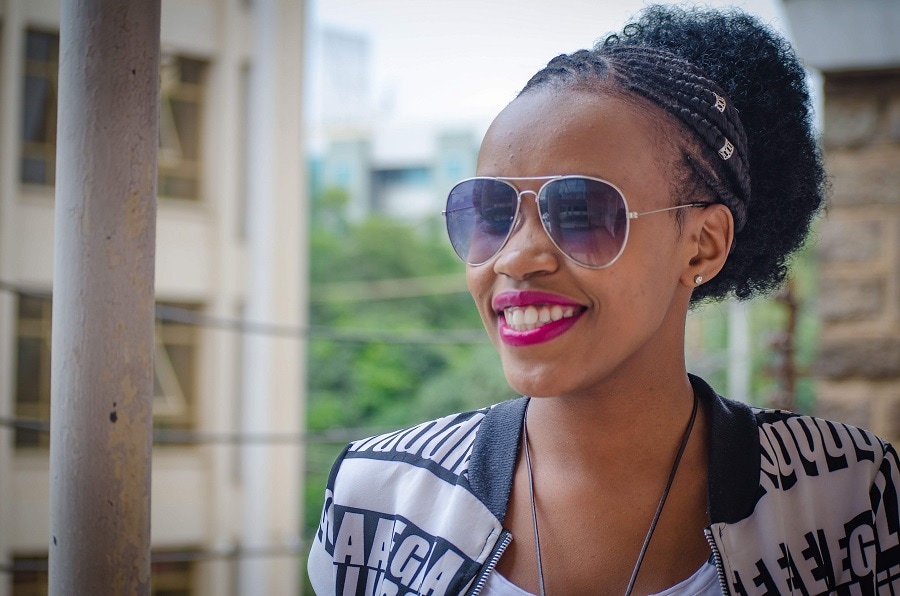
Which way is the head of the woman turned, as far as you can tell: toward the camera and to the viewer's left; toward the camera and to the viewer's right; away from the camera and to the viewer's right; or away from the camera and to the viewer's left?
toward the camera and to the viewer's left

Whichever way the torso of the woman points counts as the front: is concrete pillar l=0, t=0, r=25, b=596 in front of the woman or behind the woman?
behind

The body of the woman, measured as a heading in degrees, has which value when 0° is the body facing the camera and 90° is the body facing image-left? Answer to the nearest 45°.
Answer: approximately 0°
